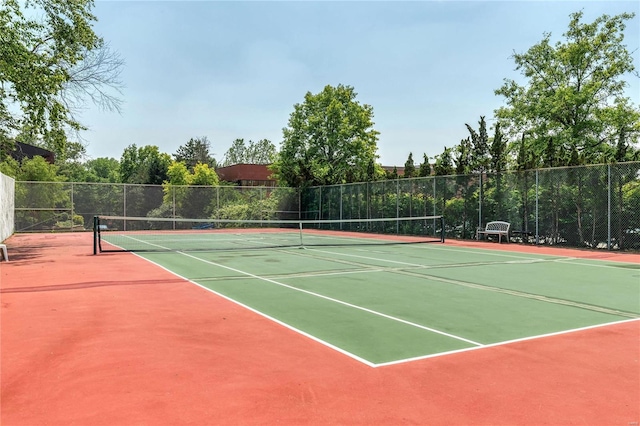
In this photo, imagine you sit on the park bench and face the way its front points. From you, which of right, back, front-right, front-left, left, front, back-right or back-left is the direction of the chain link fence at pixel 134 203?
front-right

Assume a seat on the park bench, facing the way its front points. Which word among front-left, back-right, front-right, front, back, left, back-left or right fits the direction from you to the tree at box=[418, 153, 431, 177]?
right

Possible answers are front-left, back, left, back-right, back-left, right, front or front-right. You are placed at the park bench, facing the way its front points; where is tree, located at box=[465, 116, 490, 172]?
back-right

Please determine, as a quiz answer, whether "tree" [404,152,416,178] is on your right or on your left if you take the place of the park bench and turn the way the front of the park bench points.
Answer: on your right

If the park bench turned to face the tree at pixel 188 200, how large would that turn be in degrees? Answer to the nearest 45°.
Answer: approximately 45° to its right

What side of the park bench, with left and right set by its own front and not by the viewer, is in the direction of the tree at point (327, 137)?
right

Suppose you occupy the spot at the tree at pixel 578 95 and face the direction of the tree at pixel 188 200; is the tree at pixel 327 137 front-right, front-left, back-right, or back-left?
front-right

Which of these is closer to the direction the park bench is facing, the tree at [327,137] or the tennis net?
the tennis net

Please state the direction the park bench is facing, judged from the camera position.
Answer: facing the viewer and to the left of the viewer
